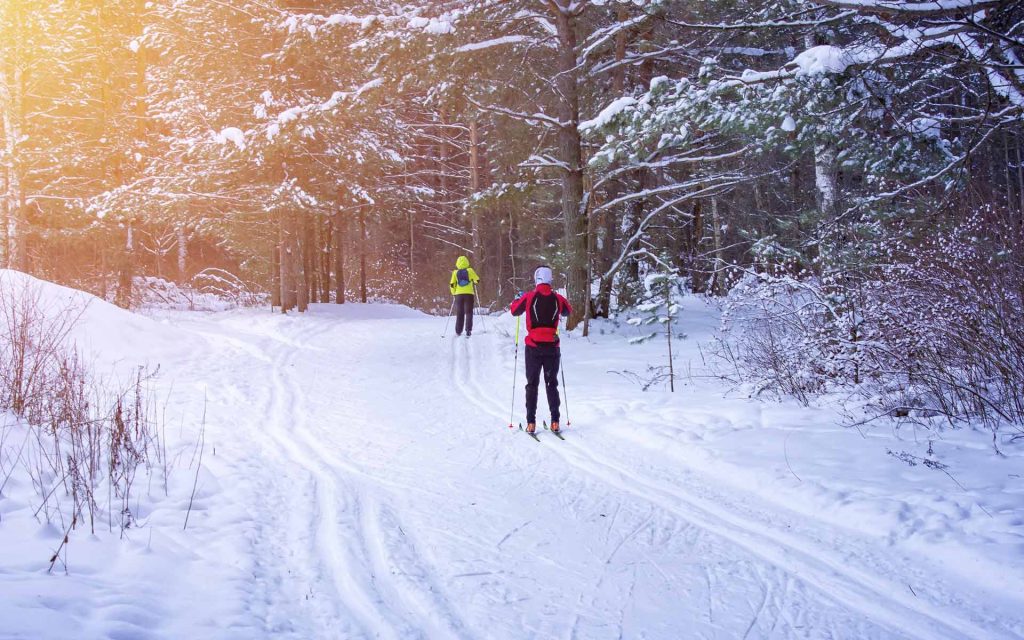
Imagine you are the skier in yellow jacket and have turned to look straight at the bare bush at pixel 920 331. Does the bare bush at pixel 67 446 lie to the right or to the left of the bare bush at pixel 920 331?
right

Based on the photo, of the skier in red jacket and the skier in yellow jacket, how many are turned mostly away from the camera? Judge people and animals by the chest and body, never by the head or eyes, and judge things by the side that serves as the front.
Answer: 2

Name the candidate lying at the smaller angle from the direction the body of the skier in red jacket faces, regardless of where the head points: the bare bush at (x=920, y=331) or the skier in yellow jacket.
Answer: the skier in yellow jacket

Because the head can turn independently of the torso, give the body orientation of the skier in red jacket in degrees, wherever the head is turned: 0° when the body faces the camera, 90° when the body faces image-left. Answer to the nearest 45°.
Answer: approximately 180°

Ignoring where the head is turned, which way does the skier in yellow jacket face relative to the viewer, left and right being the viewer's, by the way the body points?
facing away from the viewer

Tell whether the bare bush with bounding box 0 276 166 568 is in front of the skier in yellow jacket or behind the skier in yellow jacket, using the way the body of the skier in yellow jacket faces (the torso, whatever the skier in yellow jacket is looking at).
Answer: behind

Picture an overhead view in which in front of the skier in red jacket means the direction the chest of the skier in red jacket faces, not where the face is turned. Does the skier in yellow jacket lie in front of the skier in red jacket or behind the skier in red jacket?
in front

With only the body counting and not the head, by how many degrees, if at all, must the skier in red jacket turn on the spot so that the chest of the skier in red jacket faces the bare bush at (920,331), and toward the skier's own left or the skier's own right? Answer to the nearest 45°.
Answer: approximately 90° to the skier's own right

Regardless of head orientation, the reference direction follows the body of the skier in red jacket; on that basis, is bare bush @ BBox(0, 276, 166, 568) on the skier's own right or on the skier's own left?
on the skier's own left

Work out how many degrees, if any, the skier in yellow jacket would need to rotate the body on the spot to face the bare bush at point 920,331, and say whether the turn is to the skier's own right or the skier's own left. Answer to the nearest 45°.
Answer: approximately 135° to the skier's own right

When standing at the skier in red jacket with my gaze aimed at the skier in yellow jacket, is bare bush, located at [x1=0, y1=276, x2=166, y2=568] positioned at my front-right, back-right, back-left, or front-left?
back-left
